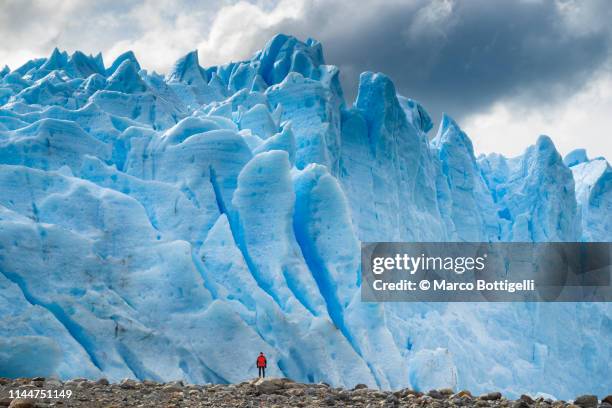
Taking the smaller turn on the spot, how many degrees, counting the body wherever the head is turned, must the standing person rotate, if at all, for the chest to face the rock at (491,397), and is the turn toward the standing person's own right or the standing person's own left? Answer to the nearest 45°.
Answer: approximately 135° to the standing person's own right

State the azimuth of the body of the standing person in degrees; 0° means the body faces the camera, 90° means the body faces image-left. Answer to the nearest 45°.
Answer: approximately 180°

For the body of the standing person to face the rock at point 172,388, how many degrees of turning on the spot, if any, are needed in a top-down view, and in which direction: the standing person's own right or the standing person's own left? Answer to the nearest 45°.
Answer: approximately 180°

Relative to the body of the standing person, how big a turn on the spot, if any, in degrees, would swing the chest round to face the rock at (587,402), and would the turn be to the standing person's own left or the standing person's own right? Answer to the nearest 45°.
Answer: approximately 135° to the standing person's own right

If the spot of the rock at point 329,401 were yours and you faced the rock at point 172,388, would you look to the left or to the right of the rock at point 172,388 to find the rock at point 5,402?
left

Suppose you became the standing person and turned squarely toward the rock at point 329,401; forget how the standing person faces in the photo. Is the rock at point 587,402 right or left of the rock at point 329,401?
left

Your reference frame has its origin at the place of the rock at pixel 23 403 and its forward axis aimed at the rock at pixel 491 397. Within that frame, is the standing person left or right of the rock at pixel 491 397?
left

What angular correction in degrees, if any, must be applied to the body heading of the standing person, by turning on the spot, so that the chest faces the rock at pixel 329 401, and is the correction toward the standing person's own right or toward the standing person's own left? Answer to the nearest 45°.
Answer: approximately 180°

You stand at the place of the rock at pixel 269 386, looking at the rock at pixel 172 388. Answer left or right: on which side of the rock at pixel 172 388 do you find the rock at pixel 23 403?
left
